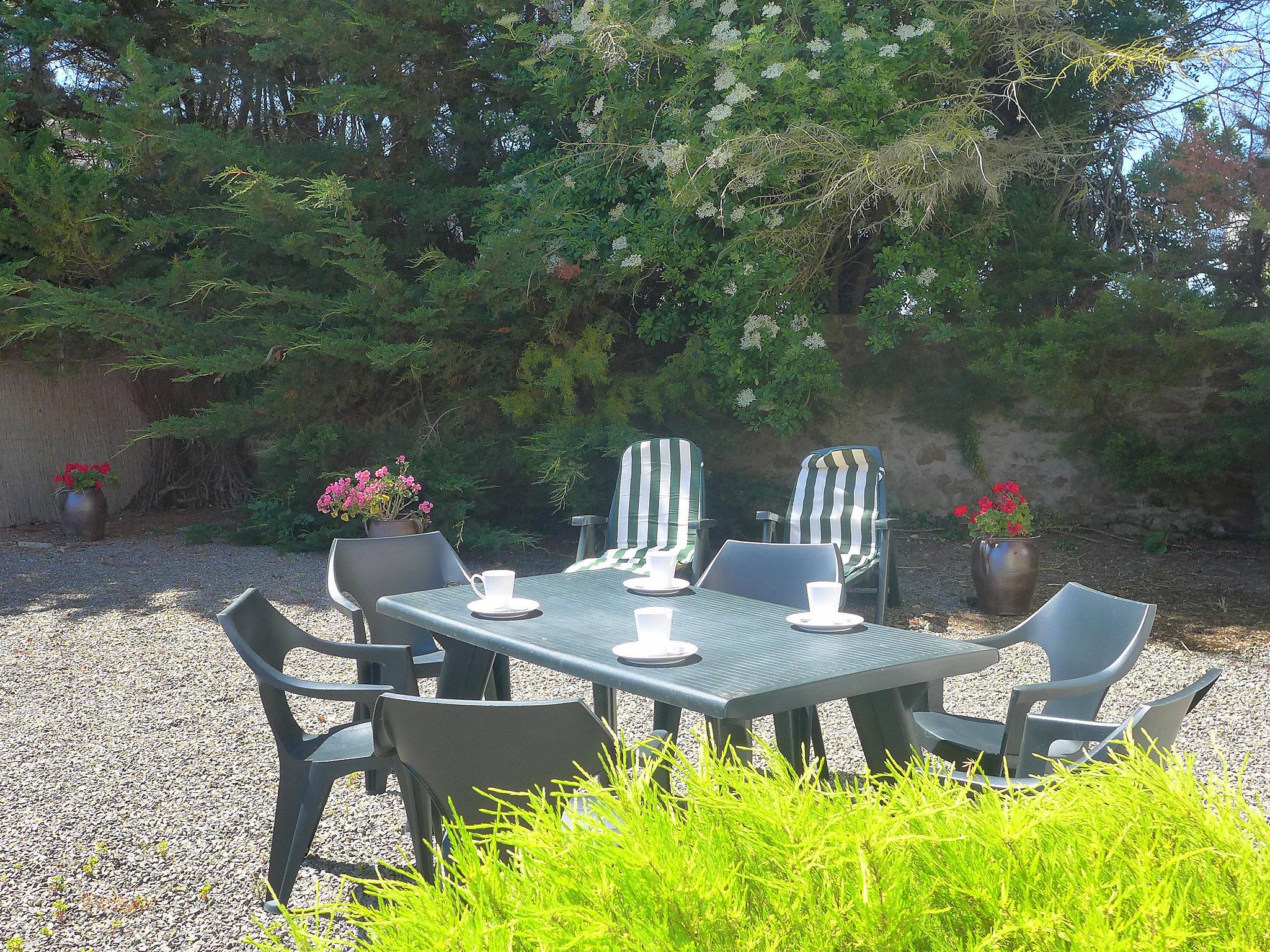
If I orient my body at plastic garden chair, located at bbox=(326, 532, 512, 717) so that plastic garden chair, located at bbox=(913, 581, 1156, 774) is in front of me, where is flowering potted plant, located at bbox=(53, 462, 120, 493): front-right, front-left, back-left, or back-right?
back-left

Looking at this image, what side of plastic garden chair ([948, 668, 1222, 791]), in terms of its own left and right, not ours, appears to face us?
left

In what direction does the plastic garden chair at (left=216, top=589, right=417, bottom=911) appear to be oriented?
to the viewer's right

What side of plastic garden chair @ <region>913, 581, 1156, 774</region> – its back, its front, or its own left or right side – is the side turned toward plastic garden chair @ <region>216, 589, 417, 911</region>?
front

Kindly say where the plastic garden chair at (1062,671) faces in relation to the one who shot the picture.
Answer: facing the viewer and to the left of the viewer

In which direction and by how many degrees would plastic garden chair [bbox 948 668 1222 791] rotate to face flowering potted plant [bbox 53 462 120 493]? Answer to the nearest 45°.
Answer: approximately 45° to its right

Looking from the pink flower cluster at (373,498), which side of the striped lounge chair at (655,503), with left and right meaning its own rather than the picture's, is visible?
right

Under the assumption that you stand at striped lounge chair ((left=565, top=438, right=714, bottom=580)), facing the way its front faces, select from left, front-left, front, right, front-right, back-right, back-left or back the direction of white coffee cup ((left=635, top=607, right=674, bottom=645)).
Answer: front-left

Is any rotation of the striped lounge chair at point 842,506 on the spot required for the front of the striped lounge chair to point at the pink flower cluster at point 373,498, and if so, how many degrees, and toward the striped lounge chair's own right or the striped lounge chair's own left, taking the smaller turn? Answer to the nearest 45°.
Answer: approximately 45° to the striped lounge chair's own right

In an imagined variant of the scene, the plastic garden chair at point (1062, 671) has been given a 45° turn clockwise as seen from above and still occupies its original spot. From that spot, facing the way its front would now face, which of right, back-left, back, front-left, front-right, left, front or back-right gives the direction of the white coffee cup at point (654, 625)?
front-left

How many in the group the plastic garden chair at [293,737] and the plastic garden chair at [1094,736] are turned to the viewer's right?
1

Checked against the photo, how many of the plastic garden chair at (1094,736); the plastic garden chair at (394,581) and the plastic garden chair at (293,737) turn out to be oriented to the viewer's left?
1

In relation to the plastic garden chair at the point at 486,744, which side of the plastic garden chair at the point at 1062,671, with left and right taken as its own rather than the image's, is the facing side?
front

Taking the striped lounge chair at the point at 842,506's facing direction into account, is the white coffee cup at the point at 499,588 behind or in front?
in front
